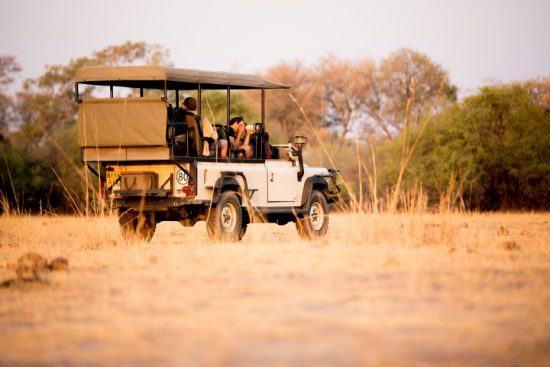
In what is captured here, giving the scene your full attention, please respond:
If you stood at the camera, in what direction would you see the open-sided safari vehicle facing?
facing away from the viewer and to the right of the viewer
